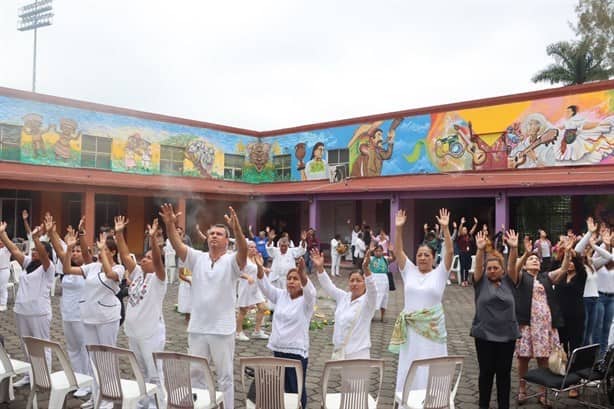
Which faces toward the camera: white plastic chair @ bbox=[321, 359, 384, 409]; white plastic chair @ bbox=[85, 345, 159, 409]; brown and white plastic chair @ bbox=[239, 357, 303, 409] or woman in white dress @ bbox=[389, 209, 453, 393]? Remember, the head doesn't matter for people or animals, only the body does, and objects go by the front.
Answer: the woman in white dress

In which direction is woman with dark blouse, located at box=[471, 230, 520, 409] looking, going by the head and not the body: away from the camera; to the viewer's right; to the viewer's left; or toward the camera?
toward the camera

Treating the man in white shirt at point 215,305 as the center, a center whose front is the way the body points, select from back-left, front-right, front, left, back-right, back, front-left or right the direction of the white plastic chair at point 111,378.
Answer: right

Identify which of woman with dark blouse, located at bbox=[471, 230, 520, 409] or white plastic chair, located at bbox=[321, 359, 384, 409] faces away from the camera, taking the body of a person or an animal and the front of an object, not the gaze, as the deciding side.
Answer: the white plastic chair

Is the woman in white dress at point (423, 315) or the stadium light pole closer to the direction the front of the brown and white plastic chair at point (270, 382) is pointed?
the stadium light pole

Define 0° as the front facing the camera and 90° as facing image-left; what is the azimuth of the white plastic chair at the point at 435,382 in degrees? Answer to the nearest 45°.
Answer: approximately 135°

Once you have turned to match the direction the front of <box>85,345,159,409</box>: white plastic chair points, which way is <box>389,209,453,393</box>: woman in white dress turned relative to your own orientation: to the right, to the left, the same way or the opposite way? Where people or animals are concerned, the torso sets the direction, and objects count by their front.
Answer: the opposite way

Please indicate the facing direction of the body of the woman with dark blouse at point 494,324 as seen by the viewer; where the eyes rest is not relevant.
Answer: toward the camera

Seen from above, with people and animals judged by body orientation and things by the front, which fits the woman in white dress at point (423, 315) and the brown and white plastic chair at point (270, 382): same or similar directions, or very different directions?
very different directions

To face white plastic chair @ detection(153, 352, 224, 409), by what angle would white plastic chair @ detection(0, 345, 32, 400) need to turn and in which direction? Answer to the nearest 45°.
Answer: approximately 90° to its right

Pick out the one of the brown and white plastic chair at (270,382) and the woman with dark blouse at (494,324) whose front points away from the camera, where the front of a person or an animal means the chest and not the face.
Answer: the brown and white plastic chair

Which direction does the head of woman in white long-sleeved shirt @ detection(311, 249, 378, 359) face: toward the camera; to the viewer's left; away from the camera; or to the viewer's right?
toward the camera
